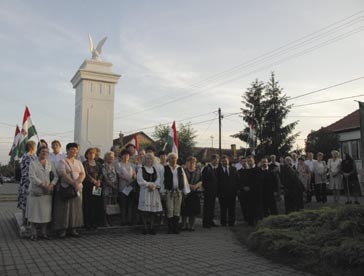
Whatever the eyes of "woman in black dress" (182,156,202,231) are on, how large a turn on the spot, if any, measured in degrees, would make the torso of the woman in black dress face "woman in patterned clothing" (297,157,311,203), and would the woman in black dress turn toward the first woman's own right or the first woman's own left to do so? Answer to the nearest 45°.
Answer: approximately 135° to the first woman's own left

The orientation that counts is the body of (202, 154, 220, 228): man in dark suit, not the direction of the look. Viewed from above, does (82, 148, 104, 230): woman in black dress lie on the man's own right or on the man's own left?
on the man's own right

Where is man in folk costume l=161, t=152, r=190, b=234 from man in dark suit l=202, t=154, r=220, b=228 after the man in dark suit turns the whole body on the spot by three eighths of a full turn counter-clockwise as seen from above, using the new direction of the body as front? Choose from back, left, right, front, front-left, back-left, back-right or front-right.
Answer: back-left

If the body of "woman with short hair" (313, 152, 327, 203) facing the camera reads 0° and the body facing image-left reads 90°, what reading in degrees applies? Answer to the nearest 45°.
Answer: approximately 45°

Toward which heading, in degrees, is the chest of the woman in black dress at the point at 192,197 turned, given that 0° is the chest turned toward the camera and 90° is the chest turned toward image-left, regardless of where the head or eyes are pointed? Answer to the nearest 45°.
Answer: approximately 0°
